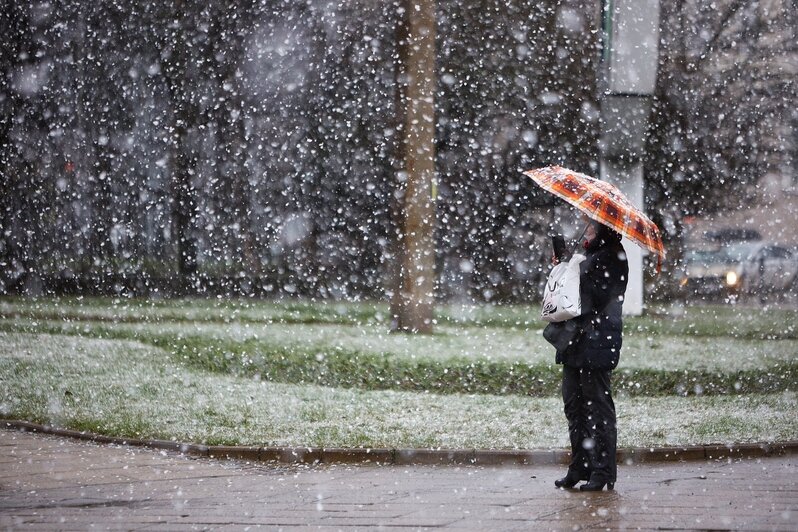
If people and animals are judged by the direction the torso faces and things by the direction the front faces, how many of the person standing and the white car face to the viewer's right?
0

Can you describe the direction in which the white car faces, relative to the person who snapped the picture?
facing the viewer and to the left of the viewer

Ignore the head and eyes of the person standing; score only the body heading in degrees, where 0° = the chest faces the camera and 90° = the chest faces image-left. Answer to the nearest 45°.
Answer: approximately 90°

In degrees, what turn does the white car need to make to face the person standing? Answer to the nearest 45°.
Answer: approximately 45° to its left

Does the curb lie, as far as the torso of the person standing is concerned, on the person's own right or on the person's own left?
on the person's own right

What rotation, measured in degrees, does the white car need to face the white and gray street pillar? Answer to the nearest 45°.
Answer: approximately 45° to its left

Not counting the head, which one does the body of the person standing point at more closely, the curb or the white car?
the curb

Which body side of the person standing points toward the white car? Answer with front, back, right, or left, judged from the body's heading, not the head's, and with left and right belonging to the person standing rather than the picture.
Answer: right

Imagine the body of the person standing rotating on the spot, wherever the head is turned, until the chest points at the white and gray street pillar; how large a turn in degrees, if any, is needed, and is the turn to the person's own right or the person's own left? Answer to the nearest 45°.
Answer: approximately 90° to the person's own right

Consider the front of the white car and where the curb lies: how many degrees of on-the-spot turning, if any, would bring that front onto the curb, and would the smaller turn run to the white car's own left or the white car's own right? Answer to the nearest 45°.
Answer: approximately 45° to the white car's own left

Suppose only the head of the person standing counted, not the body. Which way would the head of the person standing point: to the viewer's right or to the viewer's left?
to the viewer's left
